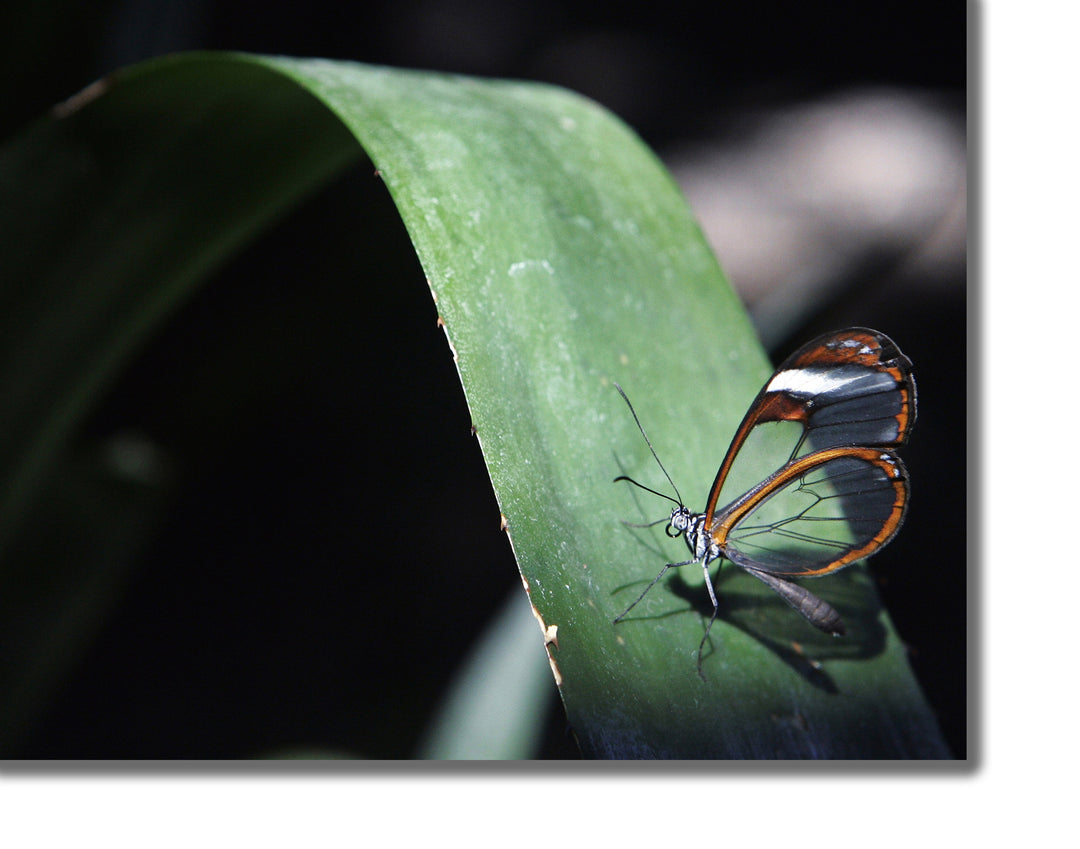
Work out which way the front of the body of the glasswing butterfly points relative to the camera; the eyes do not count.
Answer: to the viewer's left
